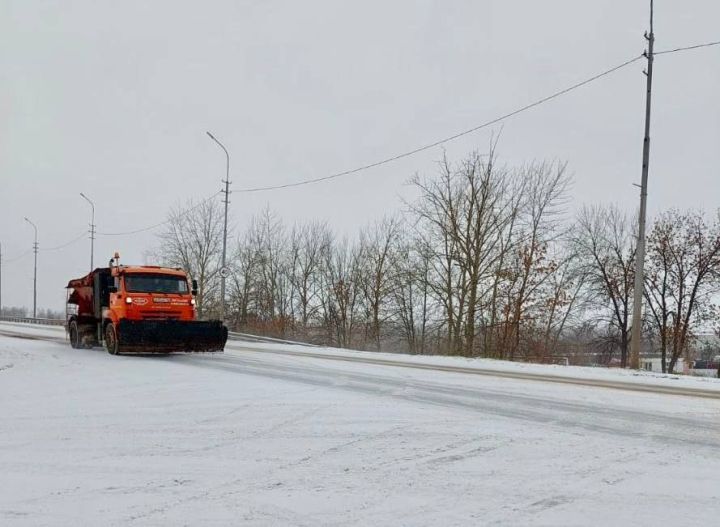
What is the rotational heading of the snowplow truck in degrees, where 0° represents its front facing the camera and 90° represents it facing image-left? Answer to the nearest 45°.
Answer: approximately 315°
